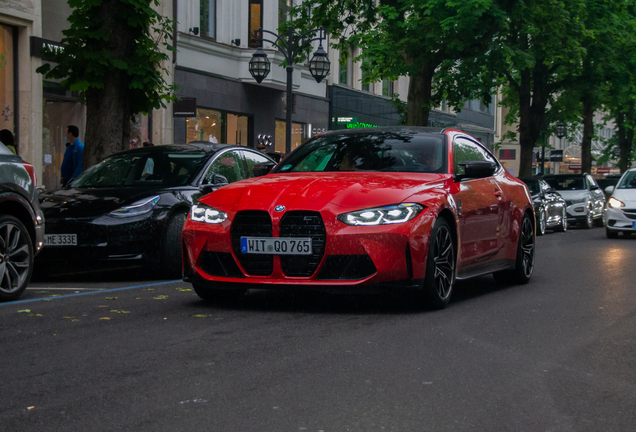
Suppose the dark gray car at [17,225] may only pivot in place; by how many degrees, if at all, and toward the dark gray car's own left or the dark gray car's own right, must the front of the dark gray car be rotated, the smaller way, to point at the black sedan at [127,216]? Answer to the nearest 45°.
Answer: approximately 180°

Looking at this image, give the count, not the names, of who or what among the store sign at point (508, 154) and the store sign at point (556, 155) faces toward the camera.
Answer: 2

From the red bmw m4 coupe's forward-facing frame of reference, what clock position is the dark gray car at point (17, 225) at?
The dark gray car is roughly at 2 o'clock from the red bmw m4 coupe.

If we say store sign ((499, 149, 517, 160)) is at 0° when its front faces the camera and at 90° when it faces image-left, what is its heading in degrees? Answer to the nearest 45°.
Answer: approximately 0°

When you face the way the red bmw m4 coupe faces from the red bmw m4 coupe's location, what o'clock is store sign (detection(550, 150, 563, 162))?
The store sign is roughly at 5 o'clock from the red bmw m4 coupe.

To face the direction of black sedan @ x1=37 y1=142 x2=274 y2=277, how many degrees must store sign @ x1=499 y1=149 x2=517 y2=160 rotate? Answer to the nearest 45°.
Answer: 0° — it already faces it
